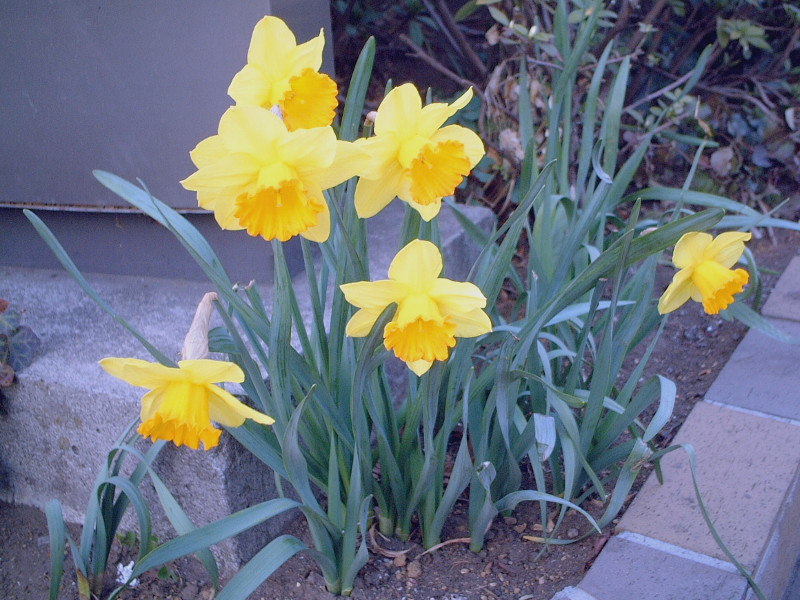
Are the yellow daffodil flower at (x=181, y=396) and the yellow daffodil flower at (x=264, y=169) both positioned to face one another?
no

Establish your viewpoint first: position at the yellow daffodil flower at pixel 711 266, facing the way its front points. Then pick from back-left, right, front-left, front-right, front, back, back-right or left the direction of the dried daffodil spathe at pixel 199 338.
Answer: right

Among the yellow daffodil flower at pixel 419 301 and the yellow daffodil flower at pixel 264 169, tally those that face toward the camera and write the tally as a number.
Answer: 2

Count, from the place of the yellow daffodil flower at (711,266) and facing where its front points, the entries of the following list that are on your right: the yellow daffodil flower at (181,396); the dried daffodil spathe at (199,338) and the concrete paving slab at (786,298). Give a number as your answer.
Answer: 2

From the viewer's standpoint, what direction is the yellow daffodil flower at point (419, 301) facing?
toward the camera

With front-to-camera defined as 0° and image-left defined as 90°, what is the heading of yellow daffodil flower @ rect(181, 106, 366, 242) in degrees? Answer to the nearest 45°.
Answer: approximately 0°

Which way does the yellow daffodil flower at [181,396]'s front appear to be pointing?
toward the camera

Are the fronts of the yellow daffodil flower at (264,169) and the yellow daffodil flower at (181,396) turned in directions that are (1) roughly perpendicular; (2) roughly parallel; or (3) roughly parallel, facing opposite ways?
roughly parallel
